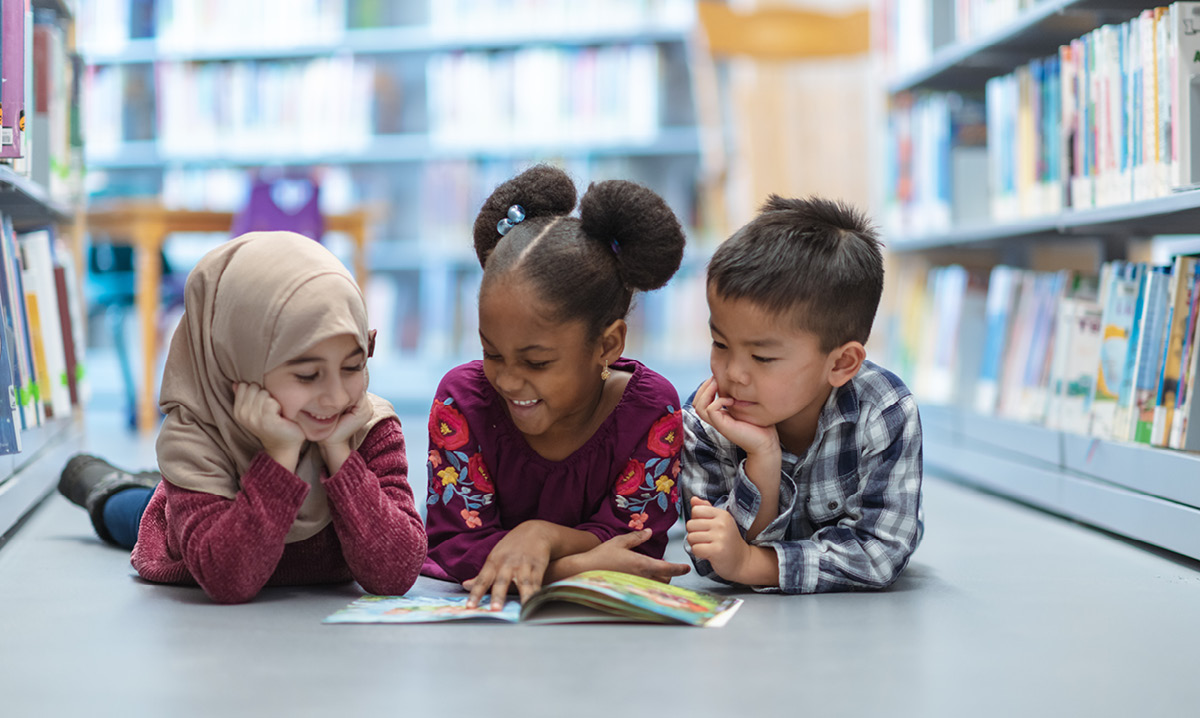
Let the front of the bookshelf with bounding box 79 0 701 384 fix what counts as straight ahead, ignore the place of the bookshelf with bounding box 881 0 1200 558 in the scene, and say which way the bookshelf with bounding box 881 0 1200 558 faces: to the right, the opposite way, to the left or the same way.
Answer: to the right

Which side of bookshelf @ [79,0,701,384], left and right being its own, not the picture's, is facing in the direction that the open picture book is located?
front

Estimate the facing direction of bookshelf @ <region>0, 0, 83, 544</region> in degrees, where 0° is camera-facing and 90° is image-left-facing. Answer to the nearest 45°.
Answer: approximately 270°

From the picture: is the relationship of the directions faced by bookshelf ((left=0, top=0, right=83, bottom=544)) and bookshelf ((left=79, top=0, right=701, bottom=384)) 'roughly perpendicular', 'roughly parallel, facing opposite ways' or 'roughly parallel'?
roughly perpendicular

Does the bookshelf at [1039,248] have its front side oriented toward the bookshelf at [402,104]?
no

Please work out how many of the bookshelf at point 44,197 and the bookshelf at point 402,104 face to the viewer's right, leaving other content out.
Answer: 1

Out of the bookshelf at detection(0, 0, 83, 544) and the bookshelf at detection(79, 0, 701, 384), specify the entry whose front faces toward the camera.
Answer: the bookshelf at detection(79, 0, 701, 384)

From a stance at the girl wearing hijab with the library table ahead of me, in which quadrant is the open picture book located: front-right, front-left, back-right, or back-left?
back-right

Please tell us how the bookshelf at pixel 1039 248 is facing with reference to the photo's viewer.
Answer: facing the viewer and to the left of the viewer

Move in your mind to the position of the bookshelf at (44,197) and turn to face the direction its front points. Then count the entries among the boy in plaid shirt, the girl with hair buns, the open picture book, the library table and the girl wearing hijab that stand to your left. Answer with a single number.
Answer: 1

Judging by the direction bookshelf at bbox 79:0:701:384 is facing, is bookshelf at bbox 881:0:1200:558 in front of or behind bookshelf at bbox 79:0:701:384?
in front

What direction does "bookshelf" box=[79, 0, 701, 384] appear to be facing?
toward the camera
